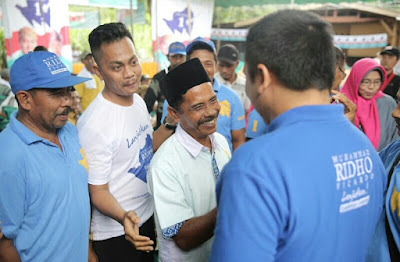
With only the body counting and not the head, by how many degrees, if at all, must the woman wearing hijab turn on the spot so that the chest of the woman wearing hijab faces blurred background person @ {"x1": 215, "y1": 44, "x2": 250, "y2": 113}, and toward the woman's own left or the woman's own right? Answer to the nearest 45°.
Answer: approximately 90° to the woman's own right

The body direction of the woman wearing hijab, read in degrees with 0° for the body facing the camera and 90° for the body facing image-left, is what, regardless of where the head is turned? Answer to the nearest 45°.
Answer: approximately 0°

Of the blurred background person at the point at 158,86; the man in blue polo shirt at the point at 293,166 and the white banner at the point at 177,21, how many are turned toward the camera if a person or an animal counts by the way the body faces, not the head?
2

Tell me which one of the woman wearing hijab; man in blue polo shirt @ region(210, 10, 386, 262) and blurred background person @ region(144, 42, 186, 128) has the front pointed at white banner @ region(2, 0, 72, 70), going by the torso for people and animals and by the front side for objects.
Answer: the man in blue polo shirt

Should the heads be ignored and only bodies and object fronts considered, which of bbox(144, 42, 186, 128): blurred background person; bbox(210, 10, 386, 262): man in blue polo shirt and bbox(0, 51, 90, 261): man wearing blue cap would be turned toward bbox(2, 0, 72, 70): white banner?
the man in blue polo shirt

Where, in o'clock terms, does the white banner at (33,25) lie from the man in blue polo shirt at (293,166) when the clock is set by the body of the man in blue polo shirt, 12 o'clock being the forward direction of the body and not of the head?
The white banner is roughly at 12 o'clock from the man in blue polo shirt.

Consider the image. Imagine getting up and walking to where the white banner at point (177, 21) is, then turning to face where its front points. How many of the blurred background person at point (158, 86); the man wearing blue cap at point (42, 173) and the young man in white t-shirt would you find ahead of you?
3

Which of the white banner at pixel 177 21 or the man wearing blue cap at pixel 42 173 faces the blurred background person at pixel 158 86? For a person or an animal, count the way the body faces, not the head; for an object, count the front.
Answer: the white banner
